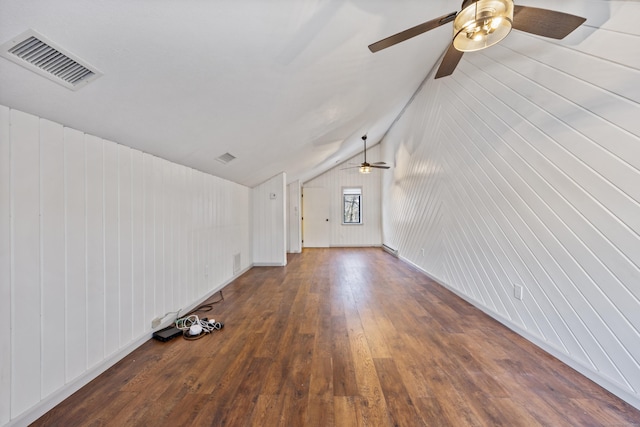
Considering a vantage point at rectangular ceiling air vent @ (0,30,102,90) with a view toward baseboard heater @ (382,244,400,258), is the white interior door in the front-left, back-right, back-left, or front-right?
front-left

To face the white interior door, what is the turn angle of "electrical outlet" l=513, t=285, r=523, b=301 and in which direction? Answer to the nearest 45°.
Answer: approximately 90° to its right

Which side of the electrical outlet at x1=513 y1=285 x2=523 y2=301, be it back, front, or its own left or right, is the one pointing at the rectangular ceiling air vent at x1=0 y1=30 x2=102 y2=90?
front

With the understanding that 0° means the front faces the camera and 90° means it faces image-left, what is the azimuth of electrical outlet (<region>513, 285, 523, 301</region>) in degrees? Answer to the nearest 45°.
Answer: approximately 45°

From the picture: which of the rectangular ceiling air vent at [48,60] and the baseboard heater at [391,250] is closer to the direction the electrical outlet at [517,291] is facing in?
the rectangular ceiling air vent

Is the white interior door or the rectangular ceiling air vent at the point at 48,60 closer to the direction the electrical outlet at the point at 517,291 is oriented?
the rectangular ceiling air vent

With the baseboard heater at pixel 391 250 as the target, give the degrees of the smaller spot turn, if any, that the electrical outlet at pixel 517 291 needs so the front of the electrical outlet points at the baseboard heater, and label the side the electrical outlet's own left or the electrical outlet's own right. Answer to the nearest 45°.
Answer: approximately 90° to the electrical outlet's own right

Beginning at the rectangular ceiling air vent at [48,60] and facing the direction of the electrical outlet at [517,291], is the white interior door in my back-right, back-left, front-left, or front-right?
front-left
